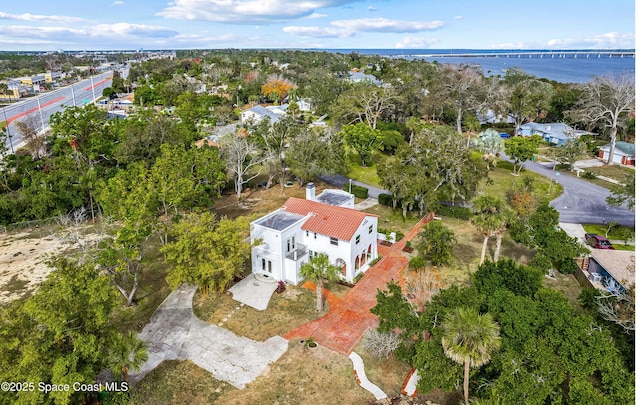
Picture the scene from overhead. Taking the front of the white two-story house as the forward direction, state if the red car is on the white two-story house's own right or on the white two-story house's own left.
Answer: on the white two-story house's own left

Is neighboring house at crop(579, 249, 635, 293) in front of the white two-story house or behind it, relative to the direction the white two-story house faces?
in front

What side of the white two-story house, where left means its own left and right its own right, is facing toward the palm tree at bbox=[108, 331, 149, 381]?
right

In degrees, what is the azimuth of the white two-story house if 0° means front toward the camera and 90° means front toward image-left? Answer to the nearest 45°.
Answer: approximately 315°

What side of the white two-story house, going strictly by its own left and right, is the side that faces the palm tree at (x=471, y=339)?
front

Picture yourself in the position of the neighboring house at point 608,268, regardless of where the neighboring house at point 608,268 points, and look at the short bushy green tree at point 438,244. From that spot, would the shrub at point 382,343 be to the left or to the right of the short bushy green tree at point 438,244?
left

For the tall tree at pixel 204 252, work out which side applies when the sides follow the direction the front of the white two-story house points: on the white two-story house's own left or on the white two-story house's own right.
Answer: on the white two-story house's own right

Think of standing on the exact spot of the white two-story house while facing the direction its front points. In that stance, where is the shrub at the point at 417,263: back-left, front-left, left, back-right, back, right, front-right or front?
front-left

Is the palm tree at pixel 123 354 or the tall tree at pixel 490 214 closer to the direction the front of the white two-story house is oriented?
the tall tree

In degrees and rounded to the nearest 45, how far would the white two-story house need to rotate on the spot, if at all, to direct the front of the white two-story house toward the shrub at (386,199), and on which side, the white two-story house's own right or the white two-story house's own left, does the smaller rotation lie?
approximately 90° to the white two-story house's own left

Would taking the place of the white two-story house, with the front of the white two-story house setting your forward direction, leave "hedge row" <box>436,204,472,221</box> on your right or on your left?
on your left

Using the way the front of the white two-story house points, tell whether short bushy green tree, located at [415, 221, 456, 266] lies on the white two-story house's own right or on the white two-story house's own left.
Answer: on the white two-story house's own left

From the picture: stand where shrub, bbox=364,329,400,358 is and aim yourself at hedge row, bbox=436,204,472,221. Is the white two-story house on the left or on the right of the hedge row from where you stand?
left

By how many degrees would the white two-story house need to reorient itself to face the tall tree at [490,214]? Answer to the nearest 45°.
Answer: approximately 45° to its left
